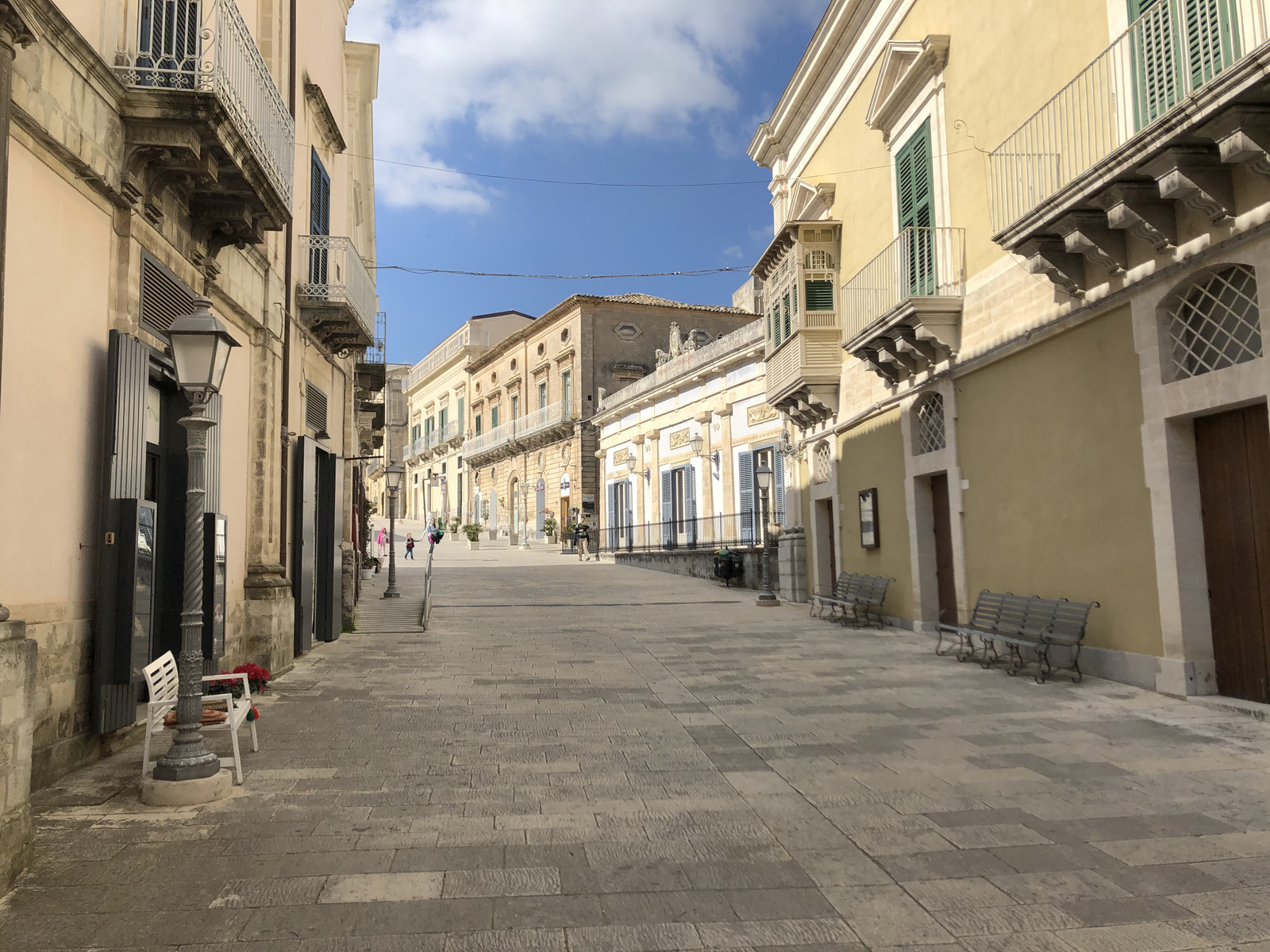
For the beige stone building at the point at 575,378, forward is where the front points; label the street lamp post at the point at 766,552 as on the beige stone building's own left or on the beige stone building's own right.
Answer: on the beige stone building's own left

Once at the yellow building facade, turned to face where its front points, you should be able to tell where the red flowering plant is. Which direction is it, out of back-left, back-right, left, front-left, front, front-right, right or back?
front

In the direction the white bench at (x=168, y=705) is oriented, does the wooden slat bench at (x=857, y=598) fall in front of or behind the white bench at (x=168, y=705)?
in front

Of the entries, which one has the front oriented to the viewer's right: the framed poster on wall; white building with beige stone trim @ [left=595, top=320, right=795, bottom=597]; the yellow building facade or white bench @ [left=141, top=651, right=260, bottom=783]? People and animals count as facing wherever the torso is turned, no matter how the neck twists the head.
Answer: the white bench

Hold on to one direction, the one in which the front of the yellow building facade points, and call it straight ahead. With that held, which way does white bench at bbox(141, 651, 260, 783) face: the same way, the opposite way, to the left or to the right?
the opposite way

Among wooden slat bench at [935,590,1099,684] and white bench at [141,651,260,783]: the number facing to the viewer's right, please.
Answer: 1

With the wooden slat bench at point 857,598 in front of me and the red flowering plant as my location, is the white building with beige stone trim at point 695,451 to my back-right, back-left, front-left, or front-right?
front-left

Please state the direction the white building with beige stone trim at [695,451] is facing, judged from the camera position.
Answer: facing the viewer and to the left of the viewer

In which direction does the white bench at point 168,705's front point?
to the viewer's right

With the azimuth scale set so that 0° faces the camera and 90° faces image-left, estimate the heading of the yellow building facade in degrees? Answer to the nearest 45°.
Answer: approximately 45°

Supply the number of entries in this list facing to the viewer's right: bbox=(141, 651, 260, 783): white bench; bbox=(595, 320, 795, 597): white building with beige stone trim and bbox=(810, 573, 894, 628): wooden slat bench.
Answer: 1

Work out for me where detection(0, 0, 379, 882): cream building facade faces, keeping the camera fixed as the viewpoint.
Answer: facing the viewer and to the right of the viewer

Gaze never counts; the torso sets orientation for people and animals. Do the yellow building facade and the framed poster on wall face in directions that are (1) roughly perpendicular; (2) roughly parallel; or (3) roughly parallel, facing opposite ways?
roughly parallel

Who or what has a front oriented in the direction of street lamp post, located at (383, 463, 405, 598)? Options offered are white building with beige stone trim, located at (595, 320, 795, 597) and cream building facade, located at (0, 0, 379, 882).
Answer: the white building with beige stone trim
